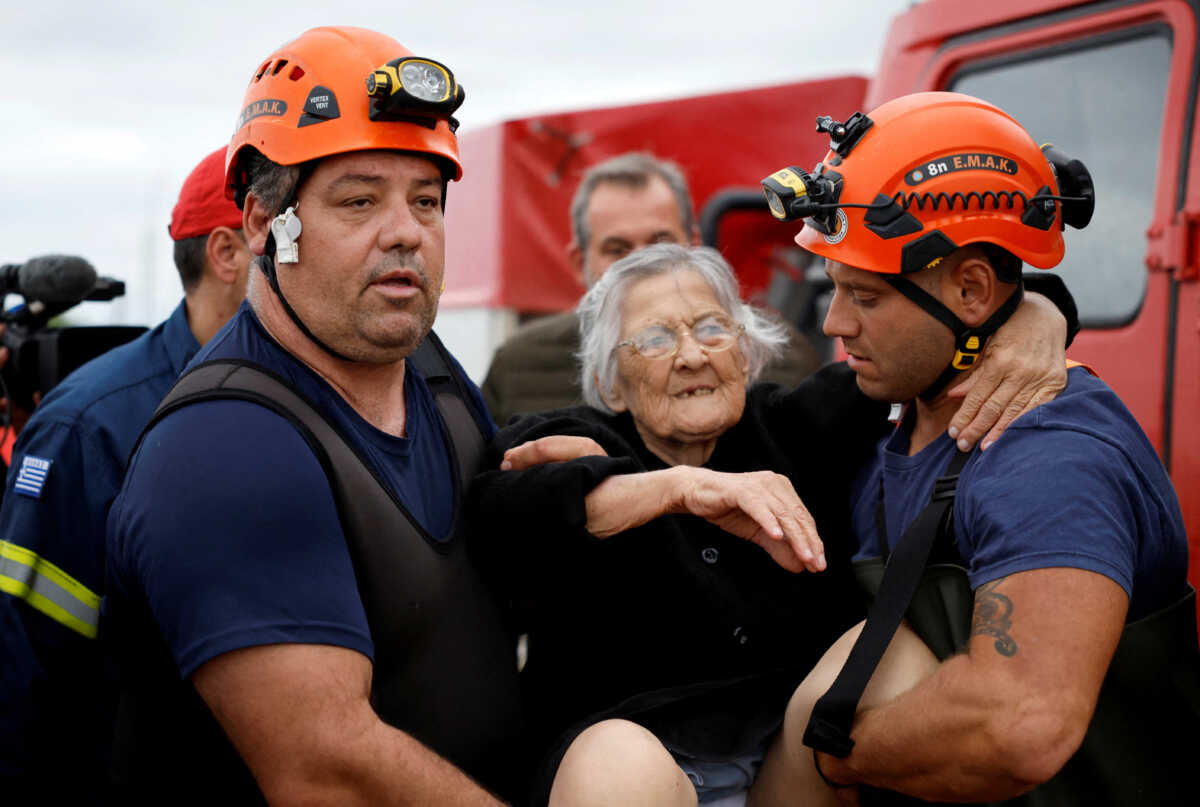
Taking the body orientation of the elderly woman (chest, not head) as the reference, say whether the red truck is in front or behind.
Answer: behind

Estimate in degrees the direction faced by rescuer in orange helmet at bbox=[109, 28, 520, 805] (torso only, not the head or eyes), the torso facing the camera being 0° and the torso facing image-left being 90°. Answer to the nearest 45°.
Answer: approximately 315°

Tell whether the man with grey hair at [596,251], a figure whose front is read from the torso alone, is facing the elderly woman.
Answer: yes

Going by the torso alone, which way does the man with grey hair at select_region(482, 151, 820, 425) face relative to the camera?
toward the camera

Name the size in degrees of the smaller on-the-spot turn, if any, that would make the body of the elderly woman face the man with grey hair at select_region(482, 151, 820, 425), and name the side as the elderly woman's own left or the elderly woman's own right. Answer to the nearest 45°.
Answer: approximately 180°

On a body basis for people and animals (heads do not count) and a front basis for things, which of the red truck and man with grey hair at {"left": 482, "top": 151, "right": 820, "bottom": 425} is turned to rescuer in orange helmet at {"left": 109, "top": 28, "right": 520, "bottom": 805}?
the man with grey hair

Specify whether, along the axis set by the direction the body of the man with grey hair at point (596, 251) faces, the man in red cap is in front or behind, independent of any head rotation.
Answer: in front

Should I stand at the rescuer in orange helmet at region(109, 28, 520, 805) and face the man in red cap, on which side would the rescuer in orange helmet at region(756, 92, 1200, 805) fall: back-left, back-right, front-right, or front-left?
back-right

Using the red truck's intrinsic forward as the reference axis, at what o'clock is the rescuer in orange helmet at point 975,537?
The rescuer in orange helmet is roughly at 2 o'clock from the red truck.

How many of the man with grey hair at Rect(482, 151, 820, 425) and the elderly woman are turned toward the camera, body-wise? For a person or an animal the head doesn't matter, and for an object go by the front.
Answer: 2

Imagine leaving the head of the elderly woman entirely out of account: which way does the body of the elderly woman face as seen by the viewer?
toward the camera

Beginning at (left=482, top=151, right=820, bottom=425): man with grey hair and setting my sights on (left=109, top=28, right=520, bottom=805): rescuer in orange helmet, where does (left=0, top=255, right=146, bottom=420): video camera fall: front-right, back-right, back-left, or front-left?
front-right

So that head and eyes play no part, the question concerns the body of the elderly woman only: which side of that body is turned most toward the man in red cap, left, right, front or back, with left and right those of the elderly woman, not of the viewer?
right
